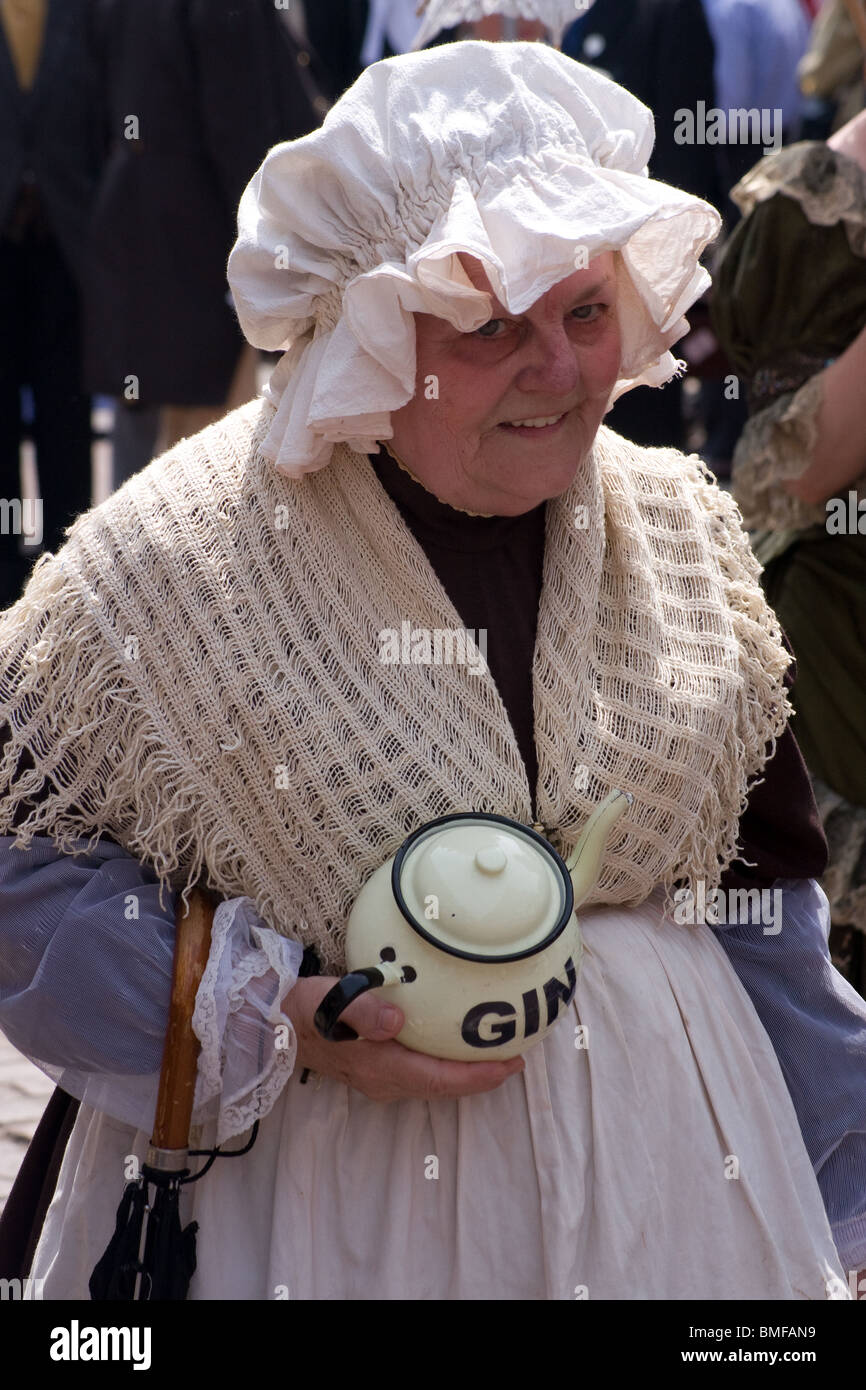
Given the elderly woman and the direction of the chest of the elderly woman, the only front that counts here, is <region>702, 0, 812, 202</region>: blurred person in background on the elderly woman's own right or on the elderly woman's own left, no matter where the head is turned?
on the elderly woman's own left

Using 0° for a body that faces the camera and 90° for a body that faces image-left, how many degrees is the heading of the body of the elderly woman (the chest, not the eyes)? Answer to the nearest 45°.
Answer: approximately 315°

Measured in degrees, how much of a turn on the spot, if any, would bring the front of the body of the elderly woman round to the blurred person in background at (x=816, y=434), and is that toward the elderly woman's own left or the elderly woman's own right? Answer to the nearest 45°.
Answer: approximately 90° to the elderly woman's own left
